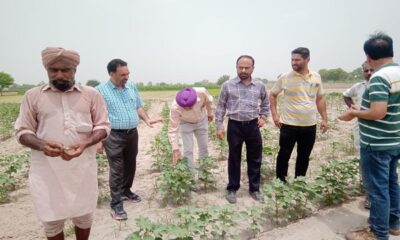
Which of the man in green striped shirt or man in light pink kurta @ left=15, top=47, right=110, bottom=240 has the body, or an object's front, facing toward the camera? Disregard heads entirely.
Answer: the man in light pink kurta

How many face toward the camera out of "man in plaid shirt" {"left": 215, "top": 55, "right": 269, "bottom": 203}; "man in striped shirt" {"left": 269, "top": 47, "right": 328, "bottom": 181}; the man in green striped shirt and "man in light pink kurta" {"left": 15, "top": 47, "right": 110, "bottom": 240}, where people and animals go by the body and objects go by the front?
3

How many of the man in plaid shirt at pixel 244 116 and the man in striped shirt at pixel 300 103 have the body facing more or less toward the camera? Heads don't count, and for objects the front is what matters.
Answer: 2

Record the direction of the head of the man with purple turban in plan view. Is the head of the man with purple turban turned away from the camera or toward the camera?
toward the camera

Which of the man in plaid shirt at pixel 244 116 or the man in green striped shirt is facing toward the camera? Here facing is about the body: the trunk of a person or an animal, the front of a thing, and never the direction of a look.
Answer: the man in plaid shirt

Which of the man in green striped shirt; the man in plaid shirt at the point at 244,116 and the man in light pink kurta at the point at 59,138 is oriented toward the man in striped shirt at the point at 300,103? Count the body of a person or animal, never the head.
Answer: the man in green striped shirt

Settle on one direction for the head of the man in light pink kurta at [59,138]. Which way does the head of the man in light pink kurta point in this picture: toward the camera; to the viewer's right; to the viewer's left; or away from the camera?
toward the camera

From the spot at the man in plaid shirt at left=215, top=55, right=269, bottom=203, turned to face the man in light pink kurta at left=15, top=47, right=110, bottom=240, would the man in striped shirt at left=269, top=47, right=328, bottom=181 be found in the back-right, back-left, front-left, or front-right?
back-left

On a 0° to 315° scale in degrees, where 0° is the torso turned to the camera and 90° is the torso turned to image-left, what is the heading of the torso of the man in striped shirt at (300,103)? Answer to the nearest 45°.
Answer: approximately 0°

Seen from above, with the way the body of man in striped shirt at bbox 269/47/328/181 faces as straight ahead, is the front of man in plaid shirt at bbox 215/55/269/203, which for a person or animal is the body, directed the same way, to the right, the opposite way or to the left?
the same way

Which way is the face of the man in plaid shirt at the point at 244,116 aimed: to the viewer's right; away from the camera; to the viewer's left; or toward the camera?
toward the camera

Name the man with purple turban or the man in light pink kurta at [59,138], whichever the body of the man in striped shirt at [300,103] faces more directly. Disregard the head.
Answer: the man in light pink kurta

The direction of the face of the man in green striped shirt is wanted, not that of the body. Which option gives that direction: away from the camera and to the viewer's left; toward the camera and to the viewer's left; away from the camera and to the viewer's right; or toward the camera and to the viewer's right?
away from the camera and to the viewer's left

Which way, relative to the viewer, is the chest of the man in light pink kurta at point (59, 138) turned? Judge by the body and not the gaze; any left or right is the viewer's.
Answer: facing the viewer

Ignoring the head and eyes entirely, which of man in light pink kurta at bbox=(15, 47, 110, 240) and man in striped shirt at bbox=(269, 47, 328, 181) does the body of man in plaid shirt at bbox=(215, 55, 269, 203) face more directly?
the man in light pink kurta

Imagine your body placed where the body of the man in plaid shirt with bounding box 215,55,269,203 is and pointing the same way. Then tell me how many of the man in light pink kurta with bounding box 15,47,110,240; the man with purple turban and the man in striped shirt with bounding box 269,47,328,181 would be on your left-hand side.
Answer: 1

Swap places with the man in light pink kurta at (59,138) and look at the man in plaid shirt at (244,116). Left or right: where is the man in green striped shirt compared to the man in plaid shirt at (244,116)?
right

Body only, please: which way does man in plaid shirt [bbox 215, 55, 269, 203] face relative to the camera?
toward the camera

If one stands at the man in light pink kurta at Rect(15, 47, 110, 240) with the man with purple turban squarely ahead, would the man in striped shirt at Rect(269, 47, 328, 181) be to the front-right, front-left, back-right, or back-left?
front-right

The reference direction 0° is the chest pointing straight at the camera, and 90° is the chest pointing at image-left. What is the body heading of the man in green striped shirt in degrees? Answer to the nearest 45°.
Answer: approximately 135°

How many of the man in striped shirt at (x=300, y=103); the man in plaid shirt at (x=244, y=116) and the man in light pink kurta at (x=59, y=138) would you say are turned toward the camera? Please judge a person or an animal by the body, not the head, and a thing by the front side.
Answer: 3

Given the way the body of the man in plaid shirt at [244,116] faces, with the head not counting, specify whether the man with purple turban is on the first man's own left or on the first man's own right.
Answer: on the first man's own right
